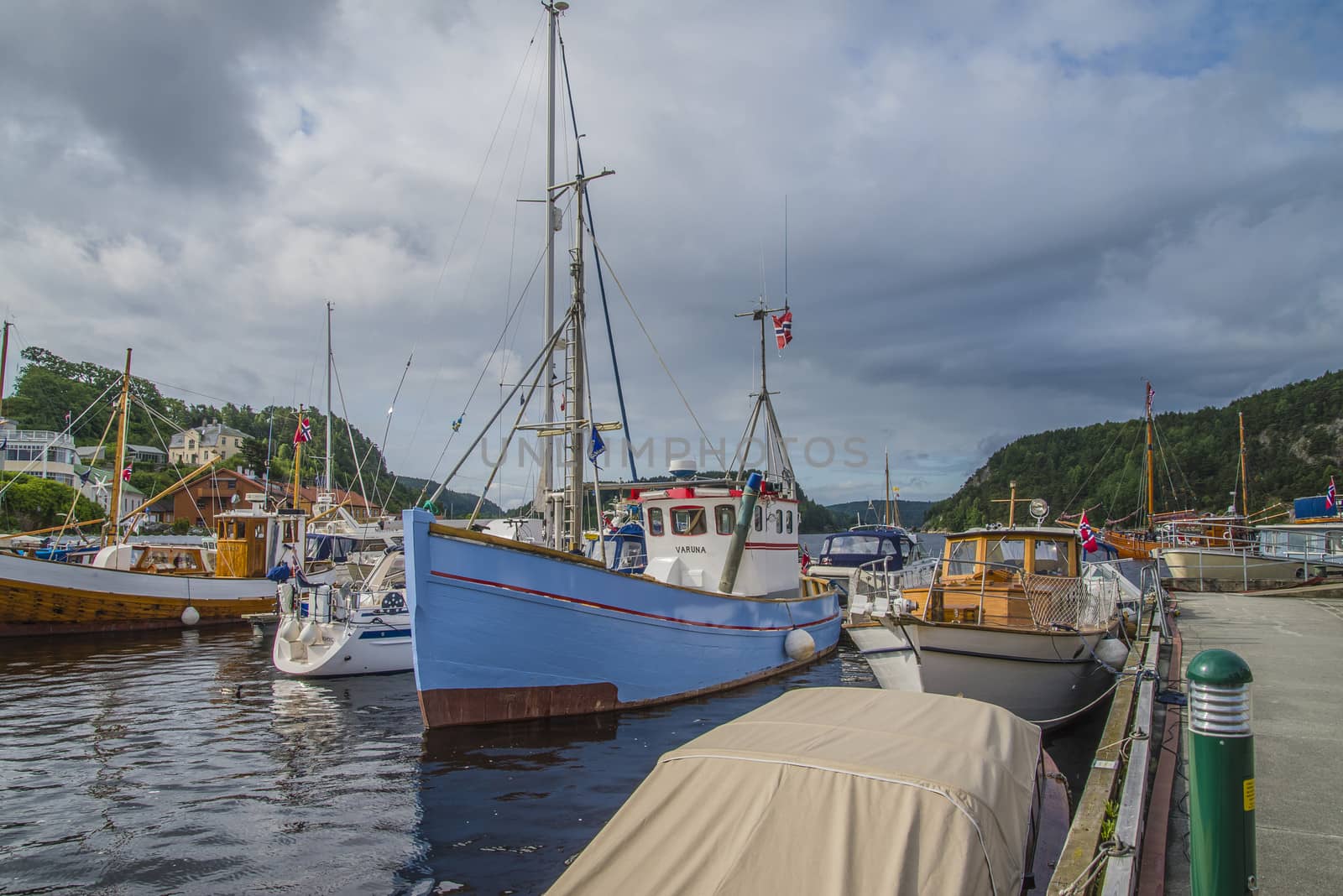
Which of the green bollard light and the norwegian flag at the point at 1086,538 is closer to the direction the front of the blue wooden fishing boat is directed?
the green bollard light

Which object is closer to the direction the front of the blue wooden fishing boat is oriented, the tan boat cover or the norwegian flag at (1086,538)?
the tan boat cover

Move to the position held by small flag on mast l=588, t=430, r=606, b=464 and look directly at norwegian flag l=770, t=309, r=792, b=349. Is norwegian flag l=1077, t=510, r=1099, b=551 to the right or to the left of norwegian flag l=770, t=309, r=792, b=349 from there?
right

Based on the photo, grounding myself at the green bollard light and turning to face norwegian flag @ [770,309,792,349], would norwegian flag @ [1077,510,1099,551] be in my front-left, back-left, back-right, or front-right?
front-right

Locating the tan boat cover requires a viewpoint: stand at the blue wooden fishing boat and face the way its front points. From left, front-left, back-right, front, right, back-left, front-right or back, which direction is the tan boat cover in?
front-left

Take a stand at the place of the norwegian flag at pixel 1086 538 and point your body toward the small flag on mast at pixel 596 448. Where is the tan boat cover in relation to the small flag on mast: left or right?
left

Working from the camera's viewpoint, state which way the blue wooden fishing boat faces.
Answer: facing the viewer and to the left of the viewer

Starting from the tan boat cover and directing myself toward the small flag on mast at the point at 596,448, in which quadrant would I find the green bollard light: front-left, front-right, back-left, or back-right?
back-right

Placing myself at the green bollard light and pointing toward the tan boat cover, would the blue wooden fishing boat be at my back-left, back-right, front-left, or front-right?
front-right

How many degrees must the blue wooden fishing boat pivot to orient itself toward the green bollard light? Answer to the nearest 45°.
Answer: approximately 45° to its left

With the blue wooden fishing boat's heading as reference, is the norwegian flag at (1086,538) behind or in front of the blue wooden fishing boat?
behind
